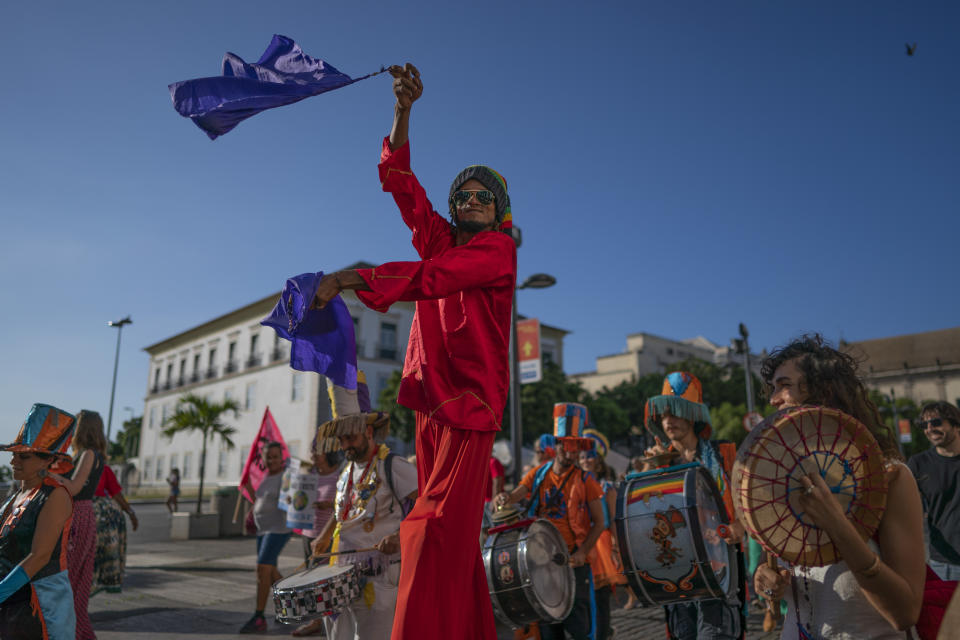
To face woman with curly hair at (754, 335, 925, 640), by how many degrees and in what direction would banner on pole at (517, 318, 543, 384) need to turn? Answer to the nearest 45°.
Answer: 0° — it already faces them

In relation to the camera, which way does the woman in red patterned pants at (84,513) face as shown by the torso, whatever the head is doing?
to the viewer's left

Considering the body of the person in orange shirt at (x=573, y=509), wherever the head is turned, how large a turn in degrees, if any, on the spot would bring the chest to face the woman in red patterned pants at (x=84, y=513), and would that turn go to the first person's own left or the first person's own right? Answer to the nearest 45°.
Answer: approximately 45° to the first person's own right

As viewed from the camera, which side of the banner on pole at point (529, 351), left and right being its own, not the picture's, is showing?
front

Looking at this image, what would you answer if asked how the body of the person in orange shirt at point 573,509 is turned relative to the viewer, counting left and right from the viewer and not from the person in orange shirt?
facing the viewer and to the left of the viewer

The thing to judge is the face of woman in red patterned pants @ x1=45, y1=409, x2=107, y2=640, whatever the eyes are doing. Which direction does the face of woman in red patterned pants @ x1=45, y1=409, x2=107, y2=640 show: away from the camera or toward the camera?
away from the camera

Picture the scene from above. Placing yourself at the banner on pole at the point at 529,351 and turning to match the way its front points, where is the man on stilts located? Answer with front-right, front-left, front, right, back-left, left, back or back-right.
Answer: front

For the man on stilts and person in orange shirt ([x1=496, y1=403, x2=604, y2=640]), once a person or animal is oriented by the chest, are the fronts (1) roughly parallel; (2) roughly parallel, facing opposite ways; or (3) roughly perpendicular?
roughly parallel

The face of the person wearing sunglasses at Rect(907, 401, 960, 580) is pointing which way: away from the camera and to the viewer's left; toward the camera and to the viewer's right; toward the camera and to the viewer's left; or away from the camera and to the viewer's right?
toward the camera and to the viewer's left

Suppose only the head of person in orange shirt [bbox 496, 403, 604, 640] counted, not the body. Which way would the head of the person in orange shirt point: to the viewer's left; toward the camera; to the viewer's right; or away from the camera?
toward the camera
